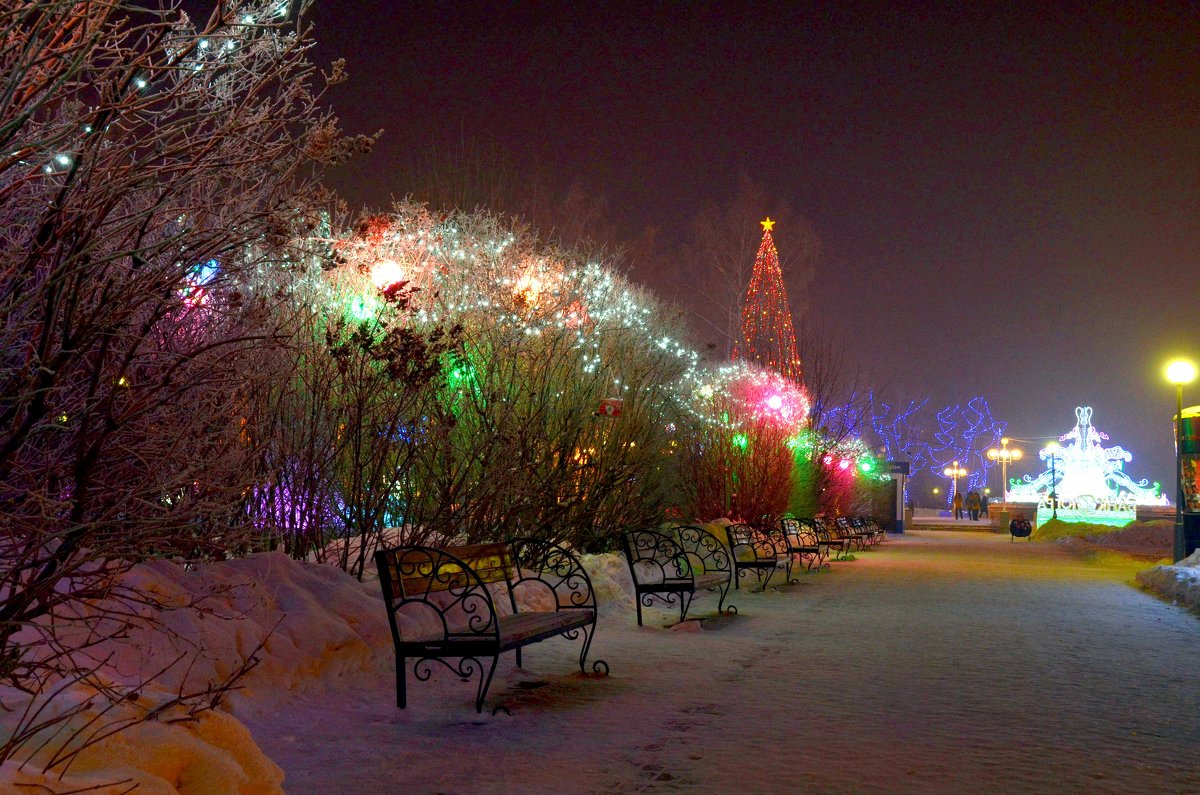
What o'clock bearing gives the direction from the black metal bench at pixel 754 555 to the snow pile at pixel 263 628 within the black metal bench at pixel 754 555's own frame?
The snow pile is roughly at 2 o'clock from the black metal bench.

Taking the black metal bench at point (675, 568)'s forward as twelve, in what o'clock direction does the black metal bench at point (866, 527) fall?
the black metal bench at point (866, 527) is roughly at 8 o'clock from the black metal bench at point (675, 568).

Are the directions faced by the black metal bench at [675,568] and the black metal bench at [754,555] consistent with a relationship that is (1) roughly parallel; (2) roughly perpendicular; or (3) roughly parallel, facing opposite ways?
roughly parallel

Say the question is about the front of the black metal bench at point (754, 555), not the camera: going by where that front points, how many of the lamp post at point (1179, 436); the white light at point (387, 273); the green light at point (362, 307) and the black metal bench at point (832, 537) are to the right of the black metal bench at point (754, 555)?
2

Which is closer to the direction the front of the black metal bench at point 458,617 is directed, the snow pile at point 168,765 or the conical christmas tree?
the snow pile

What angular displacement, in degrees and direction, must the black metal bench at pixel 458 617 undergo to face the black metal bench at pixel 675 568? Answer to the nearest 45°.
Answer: approximately 90° to its left

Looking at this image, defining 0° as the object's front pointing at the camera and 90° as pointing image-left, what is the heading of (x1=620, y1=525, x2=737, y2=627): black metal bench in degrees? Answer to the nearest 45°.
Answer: approximately 315°

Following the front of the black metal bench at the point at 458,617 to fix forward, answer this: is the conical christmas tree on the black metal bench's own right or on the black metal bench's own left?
on the black metal bench's own left

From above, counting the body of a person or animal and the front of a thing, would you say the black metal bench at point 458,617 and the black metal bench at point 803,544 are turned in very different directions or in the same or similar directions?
same or similar directions

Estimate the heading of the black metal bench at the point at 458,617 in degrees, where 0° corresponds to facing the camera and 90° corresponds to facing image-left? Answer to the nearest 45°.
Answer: approximately 315°

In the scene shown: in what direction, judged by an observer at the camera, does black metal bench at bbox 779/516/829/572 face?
facing the viewer and to the right of the viewer

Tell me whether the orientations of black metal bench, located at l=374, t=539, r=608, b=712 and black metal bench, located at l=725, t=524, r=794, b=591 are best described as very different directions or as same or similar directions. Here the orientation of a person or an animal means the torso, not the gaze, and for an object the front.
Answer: same or similar directions

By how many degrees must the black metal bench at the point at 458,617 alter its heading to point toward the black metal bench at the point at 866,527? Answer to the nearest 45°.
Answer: approximately 90° to its left
